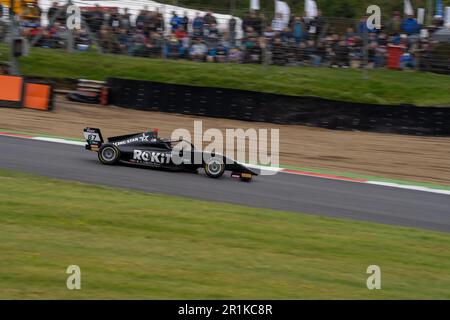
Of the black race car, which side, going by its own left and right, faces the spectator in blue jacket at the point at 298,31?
left

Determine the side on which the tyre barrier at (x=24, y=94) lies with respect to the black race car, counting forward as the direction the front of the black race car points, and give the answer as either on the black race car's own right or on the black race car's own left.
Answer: on the black race car's own left

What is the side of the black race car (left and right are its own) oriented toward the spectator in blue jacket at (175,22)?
left

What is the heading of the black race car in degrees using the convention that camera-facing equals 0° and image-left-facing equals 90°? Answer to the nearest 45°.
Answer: approximately 270°

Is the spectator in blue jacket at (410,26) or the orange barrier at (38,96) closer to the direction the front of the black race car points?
the spectator in blue jacket

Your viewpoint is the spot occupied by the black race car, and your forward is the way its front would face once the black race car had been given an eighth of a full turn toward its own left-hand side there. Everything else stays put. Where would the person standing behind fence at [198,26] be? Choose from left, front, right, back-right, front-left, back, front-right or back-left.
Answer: front-left

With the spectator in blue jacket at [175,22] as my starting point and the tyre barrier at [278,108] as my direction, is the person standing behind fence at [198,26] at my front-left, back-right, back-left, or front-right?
front-left

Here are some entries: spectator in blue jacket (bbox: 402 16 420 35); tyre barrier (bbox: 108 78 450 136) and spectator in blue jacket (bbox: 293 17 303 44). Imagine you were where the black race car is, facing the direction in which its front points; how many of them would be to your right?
0

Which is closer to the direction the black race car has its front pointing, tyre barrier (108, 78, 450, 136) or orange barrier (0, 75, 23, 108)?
the tyre barrier

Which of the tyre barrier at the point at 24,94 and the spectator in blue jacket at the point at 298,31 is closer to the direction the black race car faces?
the spectator in blue jacket

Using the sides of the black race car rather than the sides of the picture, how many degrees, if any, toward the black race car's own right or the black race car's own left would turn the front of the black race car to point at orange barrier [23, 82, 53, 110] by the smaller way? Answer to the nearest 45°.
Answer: approximately 135° to the black race car's own left

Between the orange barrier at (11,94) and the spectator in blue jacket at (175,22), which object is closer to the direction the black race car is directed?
the spectator in blue jacket

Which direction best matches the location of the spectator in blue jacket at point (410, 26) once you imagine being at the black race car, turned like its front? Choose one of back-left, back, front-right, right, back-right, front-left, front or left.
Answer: front-left
